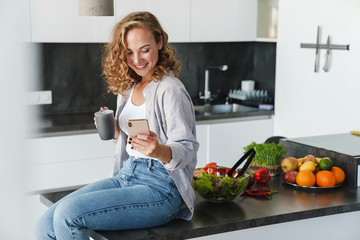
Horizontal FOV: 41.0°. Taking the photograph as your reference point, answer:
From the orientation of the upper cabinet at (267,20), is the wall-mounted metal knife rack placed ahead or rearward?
ahead

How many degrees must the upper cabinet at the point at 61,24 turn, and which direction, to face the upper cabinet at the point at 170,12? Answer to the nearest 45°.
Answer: approximately 90° to its left

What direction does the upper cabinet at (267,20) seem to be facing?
toward the camera

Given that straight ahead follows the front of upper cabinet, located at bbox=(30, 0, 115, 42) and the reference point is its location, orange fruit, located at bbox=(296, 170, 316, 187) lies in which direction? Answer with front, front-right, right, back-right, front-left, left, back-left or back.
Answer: front-left

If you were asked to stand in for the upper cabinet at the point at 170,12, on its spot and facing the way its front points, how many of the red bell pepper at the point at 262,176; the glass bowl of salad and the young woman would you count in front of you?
3

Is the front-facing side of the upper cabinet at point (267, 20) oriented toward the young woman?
yes

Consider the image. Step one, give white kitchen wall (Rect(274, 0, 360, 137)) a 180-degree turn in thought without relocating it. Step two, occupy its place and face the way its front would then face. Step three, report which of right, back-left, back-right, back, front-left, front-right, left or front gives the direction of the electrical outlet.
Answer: left

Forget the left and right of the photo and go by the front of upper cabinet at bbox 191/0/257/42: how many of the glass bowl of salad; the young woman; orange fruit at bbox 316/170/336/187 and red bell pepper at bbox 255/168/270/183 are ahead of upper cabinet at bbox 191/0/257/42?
4

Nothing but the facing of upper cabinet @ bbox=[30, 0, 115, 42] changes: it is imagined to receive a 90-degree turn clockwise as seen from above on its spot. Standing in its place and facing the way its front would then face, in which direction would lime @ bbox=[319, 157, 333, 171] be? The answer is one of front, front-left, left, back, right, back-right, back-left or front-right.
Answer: back-left

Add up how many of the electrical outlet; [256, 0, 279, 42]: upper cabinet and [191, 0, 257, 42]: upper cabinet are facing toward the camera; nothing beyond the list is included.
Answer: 3

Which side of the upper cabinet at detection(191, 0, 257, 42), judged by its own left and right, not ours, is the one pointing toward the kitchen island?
front

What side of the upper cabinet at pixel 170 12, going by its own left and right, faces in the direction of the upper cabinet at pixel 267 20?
left
